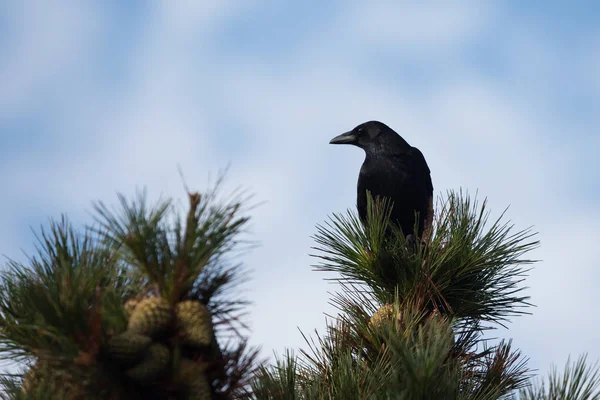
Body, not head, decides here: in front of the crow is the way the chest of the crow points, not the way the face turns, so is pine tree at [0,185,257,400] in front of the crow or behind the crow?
in front

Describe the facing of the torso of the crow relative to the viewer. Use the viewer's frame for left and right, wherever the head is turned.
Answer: facing the viewer and to the left of the viewer
